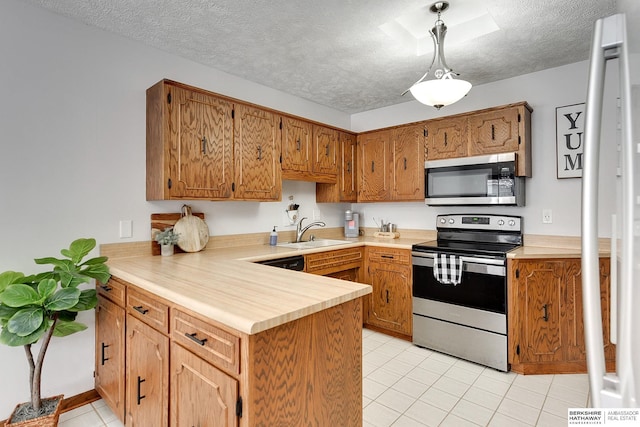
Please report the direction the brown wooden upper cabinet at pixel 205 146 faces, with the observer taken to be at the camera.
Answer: facing the viewer and to the right of the viewer

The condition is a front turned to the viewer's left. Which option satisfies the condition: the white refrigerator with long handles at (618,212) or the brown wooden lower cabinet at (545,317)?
the white refrigerator with long handles

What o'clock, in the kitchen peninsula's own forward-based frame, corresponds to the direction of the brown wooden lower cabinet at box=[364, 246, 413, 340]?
The brown wooden lower cabinet is roughly at 6 o'clock from the kitchen peninsula.

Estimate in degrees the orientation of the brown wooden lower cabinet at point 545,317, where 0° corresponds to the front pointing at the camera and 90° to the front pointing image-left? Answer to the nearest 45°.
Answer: approximately 0°

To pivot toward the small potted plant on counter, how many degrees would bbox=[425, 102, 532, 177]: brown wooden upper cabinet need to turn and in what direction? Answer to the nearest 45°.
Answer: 0° — it already faces it

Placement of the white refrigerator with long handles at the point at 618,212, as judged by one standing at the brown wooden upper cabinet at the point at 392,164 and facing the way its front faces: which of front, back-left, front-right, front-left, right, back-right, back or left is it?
front-left

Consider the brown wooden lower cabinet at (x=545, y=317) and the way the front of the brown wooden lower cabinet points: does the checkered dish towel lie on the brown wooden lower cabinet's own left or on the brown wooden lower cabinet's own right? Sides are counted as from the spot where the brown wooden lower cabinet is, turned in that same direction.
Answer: on the brown wooden lower cabinet's own right

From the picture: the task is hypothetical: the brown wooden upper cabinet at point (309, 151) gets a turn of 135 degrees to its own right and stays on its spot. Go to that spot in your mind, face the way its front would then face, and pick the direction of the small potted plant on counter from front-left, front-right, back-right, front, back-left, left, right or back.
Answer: front-left

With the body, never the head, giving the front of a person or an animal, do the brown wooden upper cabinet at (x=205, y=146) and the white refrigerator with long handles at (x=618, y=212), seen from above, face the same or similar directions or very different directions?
very different directions

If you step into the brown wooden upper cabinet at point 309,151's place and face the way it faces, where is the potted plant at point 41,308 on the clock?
The potted plant is roughly at 3 o'clock from the brown wooden upper cabinet.

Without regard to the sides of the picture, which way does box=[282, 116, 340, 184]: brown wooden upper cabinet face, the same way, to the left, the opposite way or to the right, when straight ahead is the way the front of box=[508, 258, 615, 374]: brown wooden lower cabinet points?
to the left

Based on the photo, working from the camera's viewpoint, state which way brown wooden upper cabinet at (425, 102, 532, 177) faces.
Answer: facing the viewer and to the left of the viewer

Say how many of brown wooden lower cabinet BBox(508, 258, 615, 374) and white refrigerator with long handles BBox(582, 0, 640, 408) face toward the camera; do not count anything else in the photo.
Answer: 1

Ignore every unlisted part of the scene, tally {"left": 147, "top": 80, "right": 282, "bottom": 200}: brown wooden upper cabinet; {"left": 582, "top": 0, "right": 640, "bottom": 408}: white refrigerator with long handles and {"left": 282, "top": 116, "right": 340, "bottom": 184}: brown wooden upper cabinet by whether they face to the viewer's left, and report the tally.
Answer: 1

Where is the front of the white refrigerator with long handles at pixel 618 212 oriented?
to the viewer's left

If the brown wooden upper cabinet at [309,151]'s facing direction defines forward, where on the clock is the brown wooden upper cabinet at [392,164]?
the brown wooden upper cabinet at [392,164] is roughly at 10 o'clock from the brown wooden upper cabinet at [309,151].
